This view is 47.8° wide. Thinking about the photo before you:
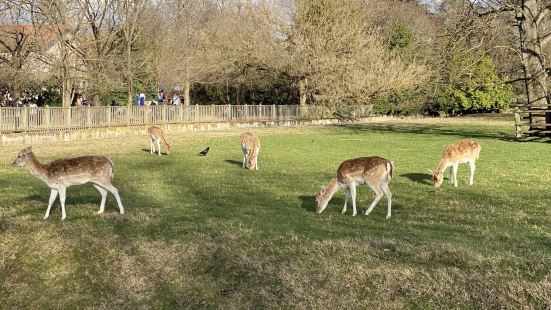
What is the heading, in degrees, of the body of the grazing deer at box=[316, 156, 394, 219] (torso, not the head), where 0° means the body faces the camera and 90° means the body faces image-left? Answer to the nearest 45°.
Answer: approximately 90°

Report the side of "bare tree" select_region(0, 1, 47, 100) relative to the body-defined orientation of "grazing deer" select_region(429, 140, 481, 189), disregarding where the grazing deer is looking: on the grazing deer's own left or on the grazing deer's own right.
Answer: on the grazing deer's own right

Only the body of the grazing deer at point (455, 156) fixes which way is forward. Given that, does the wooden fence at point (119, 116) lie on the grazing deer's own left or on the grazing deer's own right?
on the grazing deer's own right

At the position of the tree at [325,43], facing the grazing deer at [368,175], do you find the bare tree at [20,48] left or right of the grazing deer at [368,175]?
right

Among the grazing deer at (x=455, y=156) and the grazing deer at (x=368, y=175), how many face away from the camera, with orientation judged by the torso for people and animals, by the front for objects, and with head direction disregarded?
0

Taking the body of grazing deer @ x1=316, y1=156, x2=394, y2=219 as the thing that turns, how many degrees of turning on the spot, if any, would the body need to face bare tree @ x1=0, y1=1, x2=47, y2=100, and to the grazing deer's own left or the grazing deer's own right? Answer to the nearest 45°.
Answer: approximately 45° to the grazing deer's own right

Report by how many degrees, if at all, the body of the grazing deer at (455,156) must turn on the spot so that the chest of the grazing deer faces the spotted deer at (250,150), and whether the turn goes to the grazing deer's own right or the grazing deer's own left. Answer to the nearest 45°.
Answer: approximately 45° to the grazing deer's own right

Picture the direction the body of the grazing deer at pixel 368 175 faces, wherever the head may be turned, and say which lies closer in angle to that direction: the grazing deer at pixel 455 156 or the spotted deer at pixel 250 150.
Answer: the spotted deer

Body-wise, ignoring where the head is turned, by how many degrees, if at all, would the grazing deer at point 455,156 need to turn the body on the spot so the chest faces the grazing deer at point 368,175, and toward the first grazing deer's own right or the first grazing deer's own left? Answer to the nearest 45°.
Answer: approximately 45° to the first grazing deer's own left
